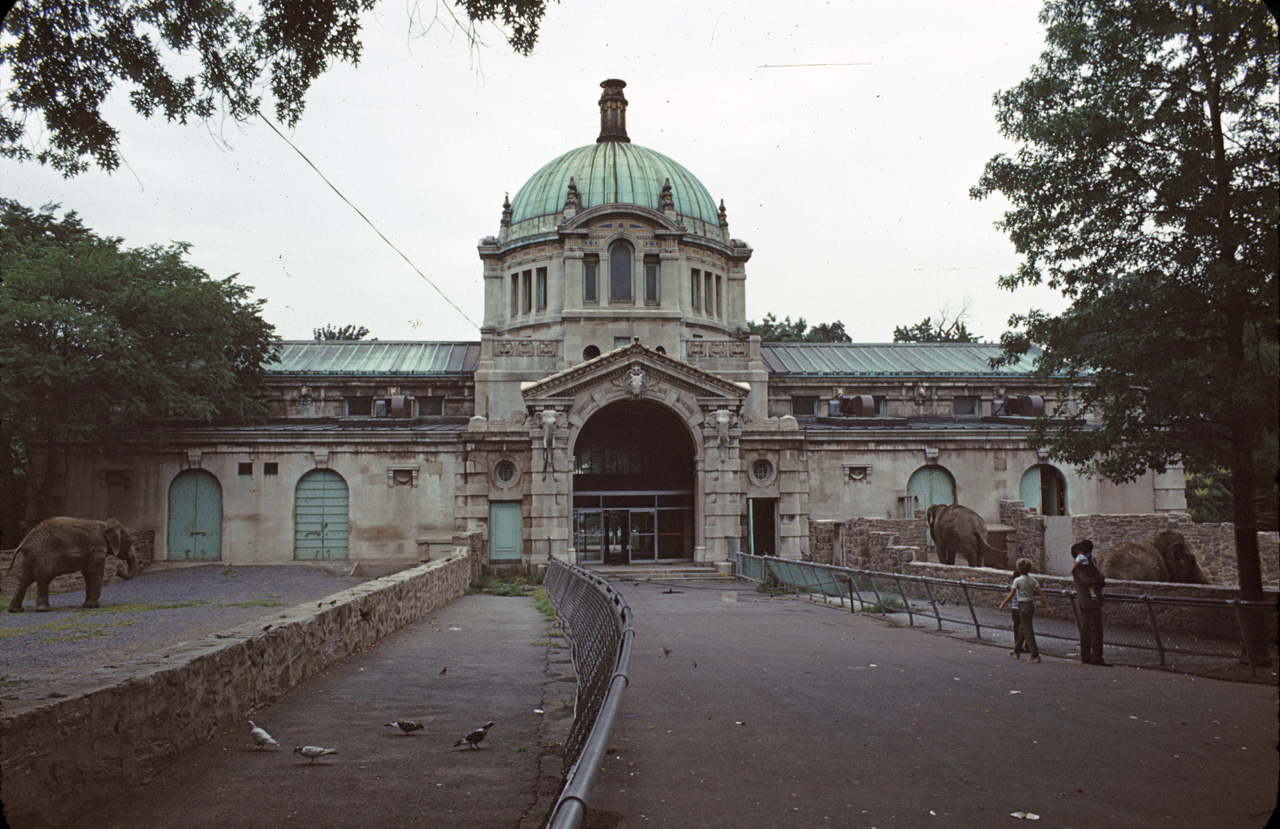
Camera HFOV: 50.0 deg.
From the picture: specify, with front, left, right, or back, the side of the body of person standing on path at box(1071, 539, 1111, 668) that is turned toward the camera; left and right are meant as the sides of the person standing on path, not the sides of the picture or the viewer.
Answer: right

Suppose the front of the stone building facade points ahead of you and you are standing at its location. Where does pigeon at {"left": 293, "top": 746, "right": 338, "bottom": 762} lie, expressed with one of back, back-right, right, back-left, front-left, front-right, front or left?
front

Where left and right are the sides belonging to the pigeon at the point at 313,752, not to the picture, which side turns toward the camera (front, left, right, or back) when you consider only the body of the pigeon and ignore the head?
left

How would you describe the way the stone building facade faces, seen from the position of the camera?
facing the viewer

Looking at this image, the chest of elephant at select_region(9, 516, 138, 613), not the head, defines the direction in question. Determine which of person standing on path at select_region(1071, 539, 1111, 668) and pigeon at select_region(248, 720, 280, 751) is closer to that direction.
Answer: the person standing on path

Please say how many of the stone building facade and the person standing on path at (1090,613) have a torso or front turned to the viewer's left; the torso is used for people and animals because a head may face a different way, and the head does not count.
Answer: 0

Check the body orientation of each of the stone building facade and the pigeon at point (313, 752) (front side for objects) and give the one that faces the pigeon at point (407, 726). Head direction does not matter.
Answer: the stone building facade

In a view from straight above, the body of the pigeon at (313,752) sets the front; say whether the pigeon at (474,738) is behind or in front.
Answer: behind

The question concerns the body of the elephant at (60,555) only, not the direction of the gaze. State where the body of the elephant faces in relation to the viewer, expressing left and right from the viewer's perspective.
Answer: facing to the right of the viewer

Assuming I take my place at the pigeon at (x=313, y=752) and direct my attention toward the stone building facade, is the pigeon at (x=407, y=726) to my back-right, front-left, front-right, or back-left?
front-right

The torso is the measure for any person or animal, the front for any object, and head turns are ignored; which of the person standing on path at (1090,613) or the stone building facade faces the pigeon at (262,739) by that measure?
the stone building facade

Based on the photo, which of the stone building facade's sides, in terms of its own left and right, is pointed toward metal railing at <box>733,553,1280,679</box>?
front

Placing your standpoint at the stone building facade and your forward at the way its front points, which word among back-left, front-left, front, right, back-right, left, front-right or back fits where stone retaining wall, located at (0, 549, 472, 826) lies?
front

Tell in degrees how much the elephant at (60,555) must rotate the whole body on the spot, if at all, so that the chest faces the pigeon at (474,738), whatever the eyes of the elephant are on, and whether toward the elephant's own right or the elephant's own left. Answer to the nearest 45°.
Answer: approximately 90° to the elephant's own right

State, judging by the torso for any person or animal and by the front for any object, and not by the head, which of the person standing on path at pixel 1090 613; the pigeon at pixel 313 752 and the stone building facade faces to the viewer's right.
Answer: the person standing on path

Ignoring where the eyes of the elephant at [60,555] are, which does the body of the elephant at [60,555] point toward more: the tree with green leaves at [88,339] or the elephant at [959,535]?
the elephant
